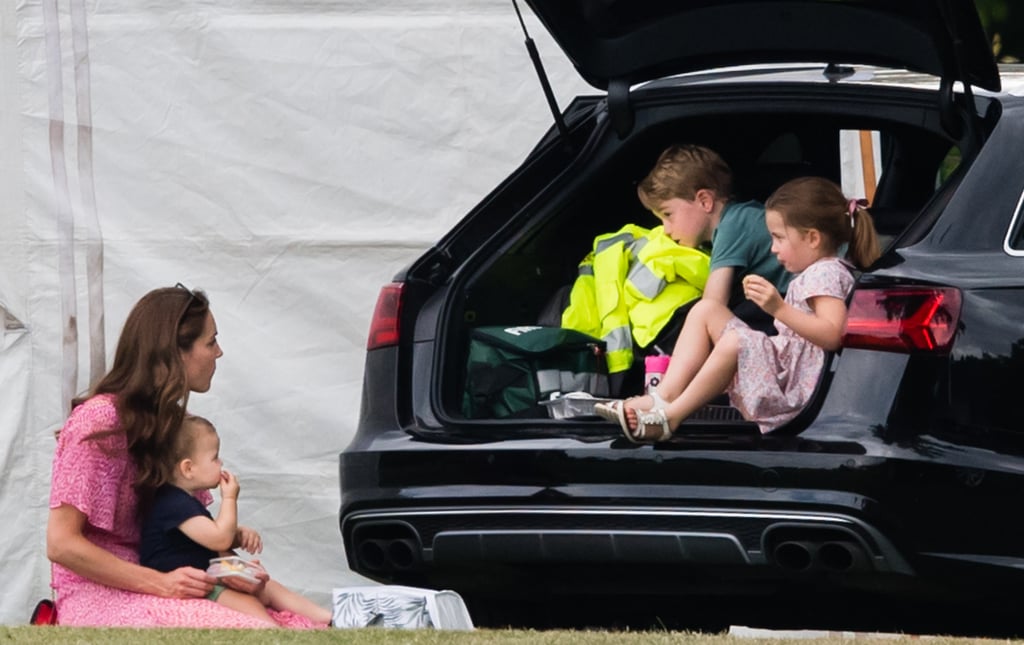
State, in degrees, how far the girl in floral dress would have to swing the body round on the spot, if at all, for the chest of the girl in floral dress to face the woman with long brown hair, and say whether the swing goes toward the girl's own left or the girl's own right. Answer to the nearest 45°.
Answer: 0° — they already face them

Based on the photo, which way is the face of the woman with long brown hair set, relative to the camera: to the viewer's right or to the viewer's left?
to the viewer's right

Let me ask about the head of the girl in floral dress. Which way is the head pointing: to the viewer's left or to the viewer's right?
to the viewer's left

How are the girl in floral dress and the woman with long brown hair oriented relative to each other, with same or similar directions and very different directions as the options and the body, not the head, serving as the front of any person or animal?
very different directions

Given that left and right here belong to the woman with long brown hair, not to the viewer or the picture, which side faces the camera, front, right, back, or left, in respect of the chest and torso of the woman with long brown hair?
right

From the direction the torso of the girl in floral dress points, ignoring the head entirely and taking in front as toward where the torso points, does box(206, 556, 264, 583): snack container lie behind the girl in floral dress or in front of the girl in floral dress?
in front

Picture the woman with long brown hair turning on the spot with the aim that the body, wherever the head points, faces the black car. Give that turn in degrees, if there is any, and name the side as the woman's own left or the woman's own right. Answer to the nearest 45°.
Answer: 0° — they already face it

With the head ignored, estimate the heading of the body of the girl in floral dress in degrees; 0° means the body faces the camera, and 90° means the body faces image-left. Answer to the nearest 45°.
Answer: approximately 90°

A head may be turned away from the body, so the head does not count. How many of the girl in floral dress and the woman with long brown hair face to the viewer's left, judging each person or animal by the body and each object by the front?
1

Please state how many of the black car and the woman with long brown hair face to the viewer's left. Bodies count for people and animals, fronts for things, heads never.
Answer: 0

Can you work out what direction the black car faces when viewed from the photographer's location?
facing away from the viewer and to the right of the viewer
